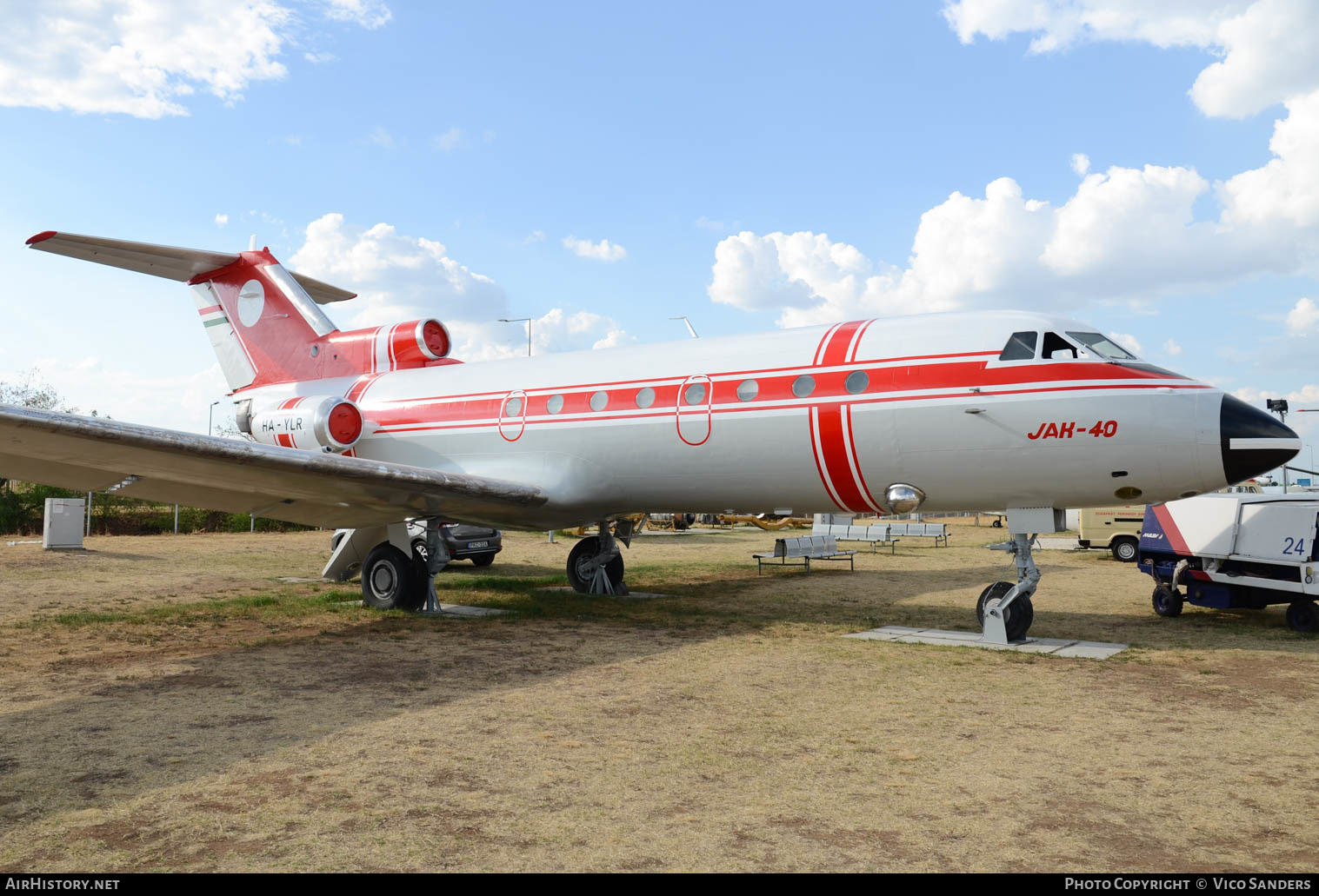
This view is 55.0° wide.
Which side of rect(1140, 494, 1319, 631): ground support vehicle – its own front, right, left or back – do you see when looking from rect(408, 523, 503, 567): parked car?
front

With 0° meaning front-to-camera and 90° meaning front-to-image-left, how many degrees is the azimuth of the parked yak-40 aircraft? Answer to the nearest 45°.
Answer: approximately 315°

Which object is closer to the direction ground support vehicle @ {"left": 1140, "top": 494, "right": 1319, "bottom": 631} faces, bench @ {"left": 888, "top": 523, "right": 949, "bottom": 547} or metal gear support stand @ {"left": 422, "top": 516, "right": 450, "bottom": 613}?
the metal gear support stand

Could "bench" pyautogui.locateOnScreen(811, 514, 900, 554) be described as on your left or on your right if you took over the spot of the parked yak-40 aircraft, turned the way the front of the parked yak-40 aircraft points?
on your left

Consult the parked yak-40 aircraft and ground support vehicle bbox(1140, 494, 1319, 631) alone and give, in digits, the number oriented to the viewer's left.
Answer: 1

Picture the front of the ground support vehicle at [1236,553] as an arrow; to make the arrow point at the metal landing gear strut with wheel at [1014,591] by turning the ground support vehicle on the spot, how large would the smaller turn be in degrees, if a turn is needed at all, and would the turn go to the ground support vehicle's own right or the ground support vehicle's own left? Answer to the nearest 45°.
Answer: approximately 45° to the ground support vehicle's own left

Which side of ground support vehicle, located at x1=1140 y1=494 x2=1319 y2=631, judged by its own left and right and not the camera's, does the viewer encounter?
left

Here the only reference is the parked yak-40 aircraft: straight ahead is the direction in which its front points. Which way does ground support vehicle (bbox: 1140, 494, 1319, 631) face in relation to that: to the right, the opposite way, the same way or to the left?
the opposite way

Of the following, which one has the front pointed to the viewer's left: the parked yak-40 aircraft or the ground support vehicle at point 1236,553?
the ground support vehicle
